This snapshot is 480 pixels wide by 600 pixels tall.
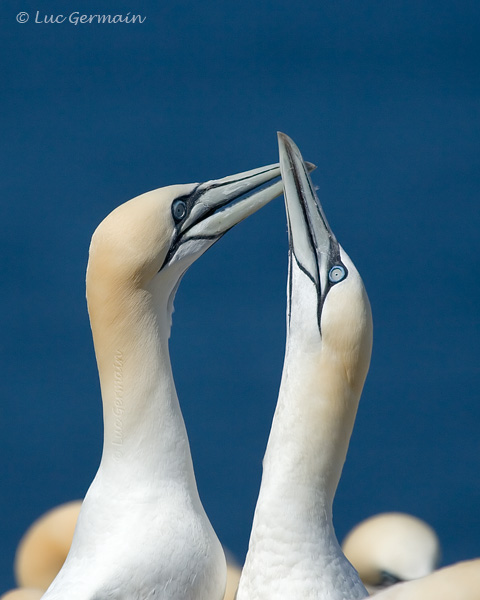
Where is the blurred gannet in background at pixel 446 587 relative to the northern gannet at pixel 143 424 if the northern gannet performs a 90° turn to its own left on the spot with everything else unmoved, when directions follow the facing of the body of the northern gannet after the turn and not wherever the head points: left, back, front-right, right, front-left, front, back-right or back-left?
front-right

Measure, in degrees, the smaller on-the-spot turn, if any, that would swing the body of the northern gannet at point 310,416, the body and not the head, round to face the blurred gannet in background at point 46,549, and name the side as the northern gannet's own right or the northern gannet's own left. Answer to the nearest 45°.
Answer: approximately 45° to the northern gannet's own right

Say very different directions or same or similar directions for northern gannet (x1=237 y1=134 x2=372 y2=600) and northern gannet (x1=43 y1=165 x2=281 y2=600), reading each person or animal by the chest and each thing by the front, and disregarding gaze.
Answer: very different directions

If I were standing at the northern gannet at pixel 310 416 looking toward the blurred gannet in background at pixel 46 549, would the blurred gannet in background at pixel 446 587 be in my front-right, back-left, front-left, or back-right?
front-right

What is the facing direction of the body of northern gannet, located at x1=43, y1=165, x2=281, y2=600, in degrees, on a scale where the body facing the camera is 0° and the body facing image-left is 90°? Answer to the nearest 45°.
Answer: approximately 270°

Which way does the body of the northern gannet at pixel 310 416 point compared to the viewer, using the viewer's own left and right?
facing to the left of the viewer
